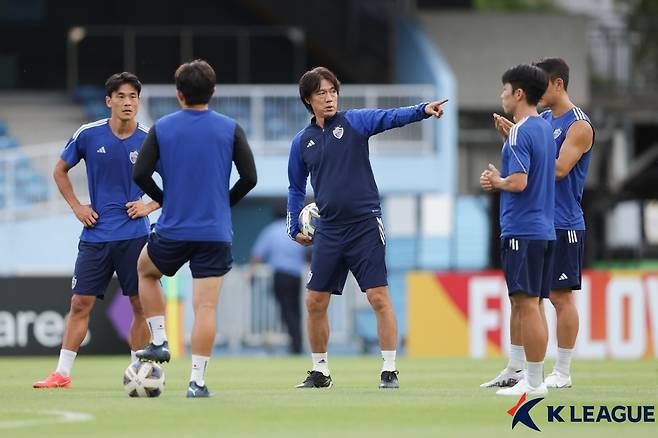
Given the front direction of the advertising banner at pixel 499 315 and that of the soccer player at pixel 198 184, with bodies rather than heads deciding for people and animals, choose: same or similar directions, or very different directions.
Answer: very different directions

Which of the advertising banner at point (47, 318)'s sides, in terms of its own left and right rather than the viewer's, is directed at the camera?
front

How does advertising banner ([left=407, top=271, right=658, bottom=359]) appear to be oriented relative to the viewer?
toward the camera

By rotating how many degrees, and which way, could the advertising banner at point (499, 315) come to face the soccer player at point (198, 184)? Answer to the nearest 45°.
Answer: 0° — it already faces them

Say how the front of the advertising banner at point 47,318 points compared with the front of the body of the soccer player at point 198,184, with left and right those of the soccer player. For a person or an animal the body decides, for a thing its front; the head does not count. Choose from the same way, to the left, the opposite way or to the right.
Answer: the opposite way

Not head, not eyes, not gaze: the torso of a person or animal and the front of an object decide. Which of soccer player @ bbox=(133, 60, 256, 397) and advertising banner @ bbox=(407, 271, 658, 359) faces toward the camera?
the advertising banner

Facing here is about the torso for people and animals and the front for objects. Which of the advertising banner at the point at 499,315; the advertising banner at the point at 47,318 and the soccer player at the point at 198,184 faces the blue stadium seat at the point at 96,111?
the soccer player

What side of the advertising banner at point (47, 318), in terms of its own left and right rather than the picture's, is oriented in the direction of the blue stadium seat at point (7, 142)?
back

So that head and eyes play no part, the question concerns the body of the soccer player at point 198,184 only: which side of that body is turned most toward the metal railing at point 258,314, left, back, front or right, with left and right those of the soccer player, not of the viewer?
front

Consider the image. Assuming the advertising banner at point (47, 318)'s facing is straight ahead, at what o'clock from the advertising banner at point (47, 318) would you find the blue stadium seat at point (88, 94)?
The blue stadium seat is roughly at 6 o'clock from the advertising banner.

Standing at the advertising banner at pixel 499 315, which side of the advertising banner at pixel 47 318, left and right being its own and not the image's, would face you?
left

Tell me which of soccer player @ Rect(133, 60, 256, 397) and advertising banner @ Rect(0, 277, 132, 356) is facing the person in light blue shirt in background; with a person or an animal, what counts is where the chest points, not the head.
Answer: the soccer player

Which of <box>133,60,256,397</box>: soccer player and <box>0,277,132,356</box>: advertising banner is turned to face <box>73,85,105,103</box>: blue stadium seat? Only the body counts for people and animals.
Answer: the soccer player

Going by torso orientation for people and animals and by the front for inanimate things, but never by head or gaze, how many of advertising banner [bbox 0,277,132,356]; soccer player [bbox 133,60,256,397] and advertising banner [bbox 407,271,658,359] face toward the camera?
2

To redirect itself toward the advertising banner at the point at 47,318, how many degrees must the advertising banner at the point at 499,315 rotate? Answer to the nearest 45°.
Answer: approximately 90° to its right

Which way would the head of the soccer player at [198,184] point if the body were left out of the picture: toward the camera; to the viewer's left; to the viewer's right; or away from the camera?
away from the camera

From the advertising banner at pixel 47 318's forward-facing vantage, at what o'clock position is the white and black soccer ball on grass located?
The white and black soccer ball on grass is roughly at 12 o'clock from the advertising banner.

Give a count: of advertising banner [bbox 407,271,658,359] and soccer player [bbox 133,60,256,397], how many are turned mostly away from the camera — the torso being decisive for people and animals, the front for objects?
1

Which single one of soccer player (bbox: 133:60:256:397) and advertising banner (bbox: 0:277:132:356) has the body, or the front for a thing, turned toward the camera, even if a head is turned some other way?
the advertising banner

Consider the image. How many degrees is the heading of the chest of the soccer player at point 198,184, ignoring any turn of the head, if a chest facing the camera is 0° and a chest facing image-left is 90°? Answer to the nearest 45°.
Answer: approximately 180°
